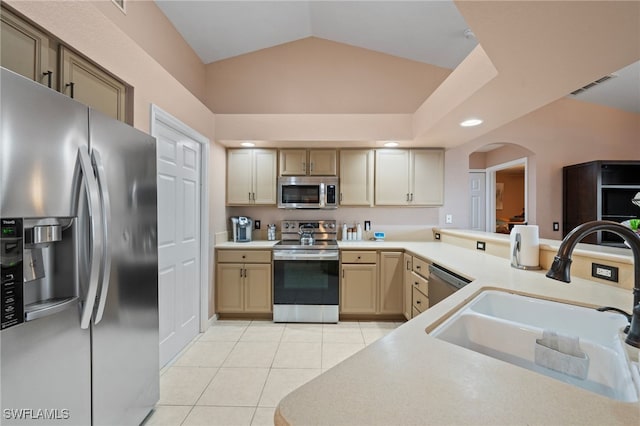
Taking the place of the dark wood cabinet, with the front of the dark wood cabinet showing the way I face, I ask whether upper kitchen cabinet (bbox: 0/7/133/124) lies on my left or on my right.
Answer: on my right

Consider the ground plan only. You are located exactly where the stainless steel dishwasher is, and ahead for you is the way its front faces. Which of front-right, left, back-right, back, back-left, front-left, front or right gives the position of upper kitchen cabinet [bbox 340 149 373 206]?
right

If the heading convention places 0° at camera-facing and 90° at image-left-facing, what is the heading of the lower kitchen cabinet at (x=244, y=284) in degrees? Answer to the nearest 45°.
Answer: approximately 0°

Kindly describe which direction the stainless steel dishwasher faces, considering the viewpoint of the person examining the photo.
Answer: facing the viewer and to the left of the viewer

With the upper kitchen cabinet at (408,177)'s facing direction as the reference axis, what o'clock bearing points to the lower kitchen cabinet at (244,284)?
The lower kitchen cabinet is roughly at 2 o'clock from the upper kitchen cabinet.

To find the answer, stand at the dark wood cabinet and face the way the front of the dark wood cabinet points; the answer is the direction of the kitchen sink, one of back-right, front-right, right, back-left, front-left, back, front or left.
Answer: front-right

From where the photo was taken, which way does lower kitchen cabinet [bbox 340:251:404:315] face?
toward the camera

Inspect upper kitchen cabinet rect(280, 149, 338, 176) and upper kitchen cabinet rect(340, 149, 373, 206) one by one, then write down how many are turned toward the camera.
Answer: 2

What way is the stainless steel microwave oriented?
toward the camera

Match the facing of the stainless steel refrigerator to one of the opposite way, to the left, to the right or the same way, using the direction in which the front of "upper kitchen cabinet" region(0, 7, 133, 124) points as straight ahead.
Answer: the same way

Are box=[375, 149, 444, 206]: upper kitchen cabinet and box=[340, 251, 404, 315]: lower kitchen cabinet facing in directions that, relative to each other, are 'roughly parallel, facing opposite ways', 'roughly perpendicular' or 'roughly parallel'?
roughly parallel

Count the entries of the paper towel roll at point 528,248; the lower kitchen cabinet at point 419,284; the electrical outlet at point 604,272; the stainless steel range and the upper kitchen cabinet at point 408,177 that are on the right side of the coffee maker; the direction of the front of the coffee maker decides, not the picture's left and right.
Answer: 0

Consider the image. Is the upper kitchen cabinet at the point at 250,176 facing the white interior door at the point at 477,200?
no

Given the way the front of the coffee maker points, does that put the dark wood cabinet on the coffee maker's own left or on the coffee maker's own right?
on the coffee maker's own left

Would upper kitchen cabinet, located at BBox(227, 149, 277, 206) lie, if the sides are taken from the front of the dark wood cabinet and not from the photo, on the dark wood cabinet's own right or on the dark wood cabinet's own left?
on the dark wood cabinet's own right

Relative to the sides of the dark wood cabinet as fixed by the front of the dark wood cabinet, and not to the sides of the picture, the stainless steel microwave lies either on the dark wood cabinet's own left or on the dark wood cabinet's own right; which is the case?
on the dark wood cabinet's own right

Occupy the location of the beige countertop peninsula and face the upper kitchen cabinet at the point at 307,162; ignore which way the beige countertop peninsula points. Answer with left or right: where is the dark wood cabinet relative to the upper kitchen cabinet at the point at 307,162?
right

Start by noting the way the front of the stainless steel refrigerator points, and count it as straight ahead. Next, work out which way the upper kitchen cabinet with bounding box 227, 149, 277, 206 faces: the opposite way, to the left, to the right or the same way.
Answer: to the right
